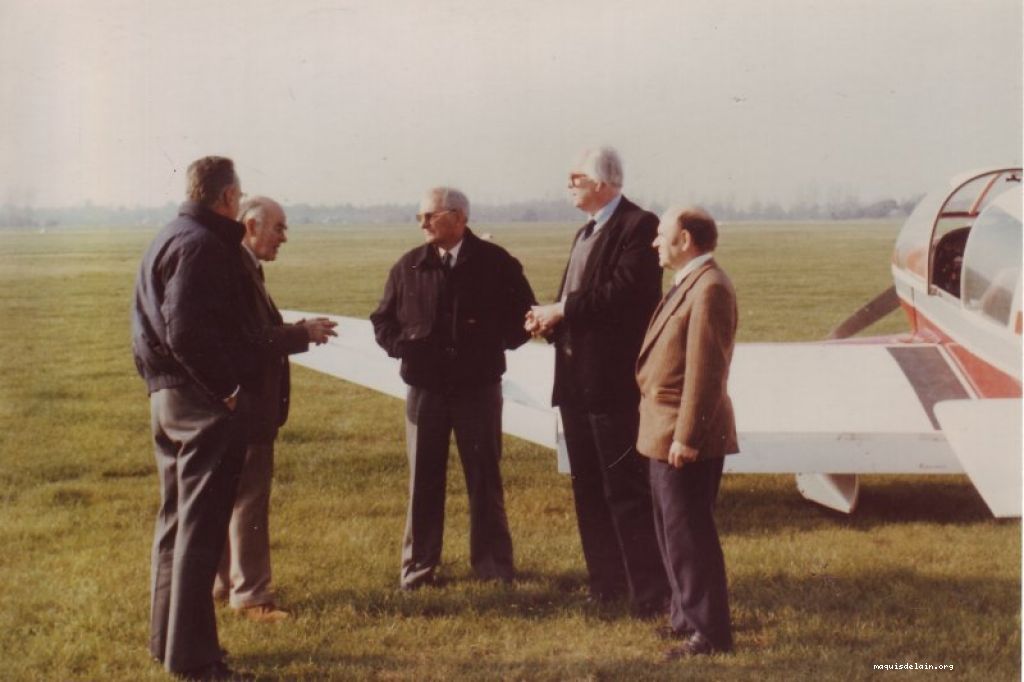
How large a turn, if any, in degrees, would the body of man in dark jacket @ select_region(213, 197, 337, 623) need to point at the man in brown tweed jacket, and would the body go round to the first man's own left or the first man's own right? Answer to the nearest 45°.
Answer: approximately 45° to the first man's own right

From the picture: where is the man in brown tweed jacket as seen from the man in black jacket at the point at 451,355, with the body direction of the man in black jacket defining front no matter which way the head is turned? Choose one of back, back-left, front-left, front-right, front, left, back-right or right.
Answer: front-left

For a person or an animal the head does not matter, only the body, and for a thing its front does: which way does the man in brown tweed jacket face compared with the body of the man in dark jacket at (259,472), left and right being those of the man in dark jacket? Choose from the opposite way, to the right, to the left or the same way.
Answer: the opposite way

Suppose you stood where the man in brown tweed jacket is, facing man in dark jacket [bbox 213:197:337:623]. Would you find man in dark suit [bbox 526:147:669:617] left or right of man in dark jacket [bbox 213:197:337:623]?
right

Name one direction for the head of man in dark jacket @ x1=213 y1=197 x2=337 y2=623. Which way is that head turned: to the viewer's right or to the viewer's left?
to the viewer's right

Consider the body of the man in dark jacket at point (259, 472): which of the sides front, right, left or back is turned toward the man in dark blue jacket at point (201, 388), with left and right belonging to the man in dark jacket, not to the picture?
right

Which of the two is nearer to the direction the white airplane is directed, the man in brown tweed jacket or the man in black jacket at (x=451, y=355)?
the man in black jacket

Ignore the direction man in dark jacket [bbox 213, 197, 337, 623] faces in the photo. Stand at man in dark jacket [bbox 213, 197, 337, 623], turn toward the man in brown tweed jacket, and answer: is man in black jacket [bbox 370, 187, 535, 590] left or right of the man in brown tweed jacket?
left

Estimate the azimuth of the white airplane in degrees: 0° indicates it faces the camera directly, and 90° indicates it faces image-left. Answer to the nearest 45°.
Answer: approximately 135°

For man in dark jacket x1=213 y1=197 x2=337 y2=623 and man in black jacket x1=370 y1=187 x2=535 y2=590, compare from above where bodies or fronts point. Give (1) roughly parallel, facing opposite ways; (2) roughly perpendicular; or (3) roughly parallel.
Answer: roughly perpendicular

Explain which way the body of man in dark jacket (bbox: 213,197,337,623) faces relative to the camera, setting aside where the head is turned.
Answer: to the viewer's right

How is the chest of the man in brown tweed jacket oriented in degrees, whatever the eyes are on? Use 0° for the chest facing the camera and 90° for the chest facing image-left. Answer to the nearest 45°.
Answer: approximately 90°

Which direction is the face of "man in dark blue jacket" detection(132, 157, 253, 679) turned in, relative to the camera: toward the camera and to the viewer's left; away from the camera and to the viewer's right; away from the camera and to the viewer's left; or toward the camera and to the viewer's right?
away from the camera and to the viewer's right

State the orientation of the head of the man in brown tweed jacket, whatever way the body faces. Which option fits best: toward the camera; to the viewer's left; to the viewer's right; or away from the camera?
to the viewer's left

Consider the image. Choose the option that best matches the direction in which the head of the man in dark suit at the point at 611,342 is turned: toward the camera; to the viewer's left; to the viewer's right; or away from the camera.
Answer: to the viewer's left
